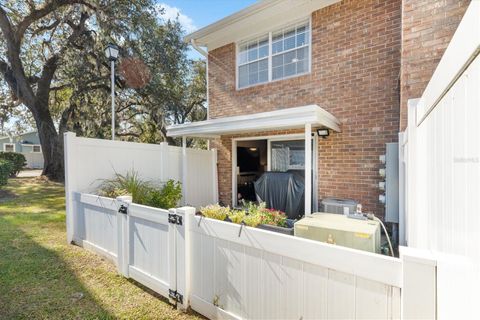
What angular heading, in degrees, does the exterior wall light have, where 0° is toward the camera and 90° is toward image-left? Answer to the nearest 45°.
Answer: approximately 45°

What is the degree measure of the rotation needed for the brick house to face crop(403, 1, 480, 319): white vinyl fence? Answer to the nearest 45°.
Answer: approximately 45° to its left

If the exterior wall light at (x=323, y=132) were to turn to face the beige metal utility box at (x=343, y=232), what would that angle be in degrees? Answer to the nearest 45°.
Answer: approximately 45° to its left

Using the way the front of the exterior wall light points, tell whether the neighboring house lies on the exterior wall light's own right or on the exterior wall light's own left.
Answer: on the exterior wall light's own right

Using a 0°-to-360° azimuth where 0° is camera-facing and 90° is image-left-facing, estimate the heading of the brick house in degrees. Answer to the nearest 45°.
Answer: approximately 45°

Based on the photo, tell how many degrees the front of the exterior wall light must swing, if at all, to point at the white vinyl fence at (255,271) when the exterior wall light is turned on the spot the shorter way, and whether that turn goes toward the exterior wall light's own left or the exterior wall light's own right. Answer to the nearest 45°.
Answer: approximately 45° to the exterior wall light's own left
